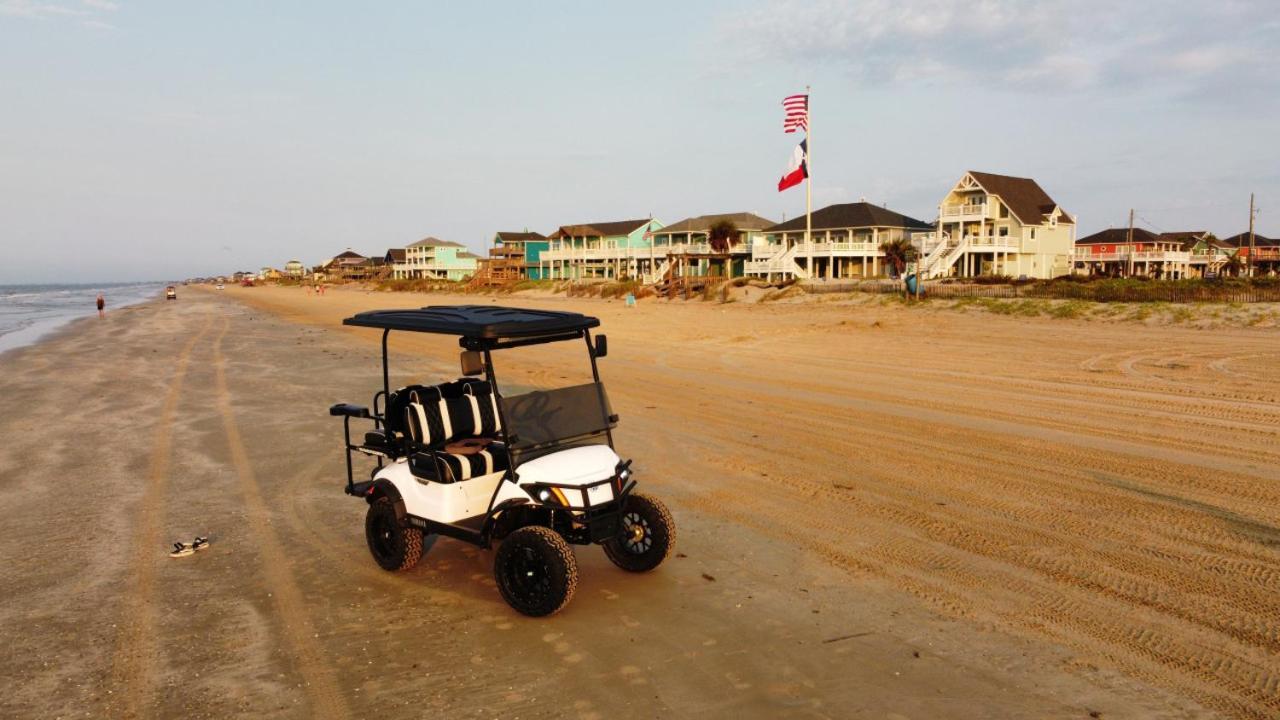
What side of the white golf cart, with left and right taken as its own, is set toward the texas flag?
left

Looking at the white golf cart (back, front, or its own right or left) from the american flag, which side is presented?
left

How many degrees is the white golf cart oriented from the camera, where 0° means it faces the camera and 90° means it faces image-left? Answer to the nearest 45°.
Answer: approximately 315°
